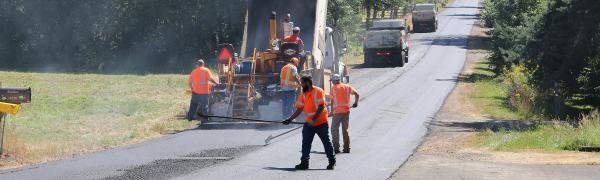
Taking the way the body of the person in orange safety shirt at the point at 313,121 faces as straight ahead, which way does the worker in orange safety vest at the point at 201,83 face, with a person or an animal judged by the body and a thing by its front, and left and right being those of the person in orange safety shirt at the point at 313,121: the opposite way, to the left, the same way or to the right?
the opposite way

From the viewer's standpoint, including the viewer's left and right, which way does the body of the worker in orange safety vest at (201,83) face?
facing away from the viewer and to the right of the viewer

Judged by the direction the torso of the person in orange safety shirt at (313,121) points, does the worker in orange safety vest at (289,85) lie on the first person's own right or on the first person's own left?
on the first person's own right

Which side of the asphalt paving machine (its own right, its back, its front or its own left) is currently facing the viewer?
back
